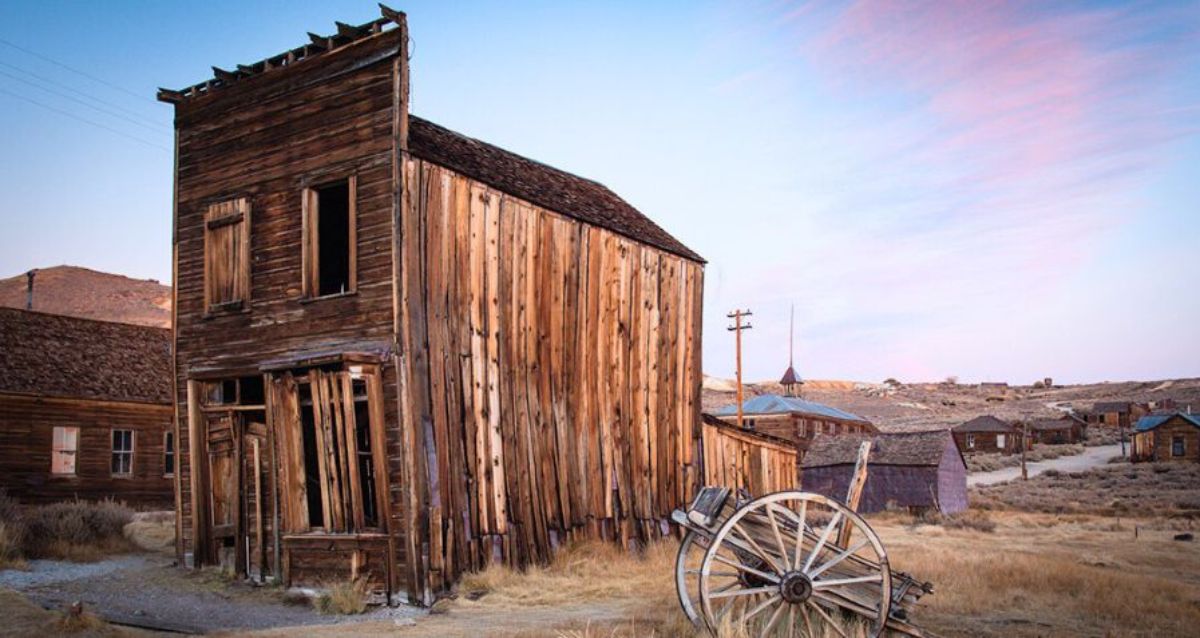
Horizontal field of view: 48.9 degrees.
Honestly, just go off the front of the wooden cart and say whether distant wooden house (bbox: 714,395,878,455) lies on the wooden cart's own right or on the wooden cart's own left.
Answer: on the wooden cart's own left

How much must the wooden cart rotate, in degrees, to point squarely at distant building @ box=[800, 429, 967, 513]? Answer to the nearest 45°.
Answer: approximately 90° to its left

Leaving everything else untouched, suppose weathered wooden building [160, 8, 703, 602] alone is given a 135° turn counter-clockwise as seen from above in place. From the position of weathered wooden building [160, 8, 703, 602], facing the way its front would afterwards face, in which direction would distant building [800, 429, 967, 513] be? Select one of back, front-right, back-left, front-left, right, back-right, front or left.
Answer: front-left

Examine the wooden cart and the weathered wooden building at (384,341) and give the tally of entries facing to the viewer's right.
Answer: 1

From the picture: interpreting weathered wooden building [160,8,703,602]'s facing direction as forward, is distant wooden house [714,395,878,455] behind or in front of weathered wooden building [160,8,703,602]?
behind

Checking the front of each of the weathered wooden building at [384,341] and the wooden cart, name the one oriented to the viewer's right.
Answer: the wooden cart

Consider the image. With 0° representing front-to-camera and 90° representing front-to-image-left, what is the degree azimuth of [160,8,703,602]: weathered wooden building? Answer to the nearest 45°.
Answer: approximately 45°

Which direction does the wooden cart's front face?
to the viewer's right

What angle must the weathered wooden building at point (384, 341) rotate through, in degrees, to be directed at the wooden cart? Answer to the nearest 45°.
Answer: approximately 90° to its left

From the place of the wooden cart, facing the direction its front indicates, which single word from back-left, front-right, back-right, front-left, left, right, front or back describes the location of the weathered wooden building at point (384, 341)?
back-left
